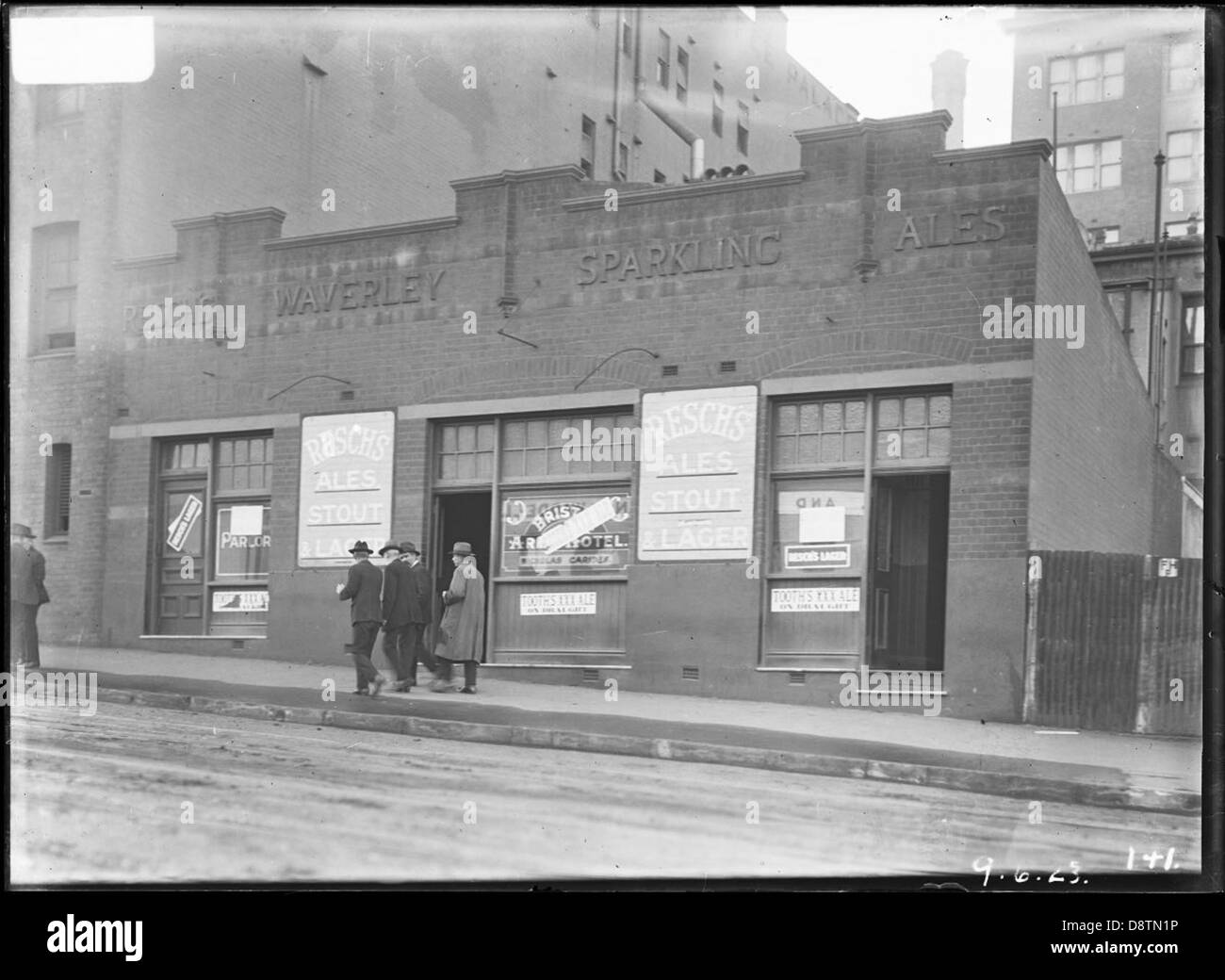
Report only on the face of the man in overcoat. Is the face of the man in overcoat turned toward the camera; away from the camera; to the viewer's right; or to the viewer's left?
to the viewer's left

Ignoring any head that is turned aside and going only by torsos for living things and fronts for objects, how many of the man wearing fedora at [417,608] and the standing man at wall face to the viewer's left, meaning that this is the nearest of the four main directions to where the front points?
1

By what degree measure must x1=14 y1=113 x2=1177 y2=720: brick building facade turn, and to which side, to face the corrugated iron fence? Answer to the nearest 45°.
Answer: approximately 135° to its left

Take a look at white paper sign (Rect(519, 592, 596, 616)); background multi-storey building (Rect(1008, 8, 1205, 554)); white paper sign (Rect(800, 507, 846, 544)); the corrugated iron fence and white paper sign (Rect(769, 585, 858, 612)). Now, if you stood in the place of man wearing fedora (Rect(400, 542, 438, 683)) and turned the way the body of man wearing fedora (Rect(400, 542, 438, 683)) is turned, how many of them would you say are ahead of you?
0

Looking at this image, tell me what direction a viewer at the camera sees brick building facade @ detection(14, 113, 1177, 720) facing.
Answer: facing the viewer and to the left of the viewer

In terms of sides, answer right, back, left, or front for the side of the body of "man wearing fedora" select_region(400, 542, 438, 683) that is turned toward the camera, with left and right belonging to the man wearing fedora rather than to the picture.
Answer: left
